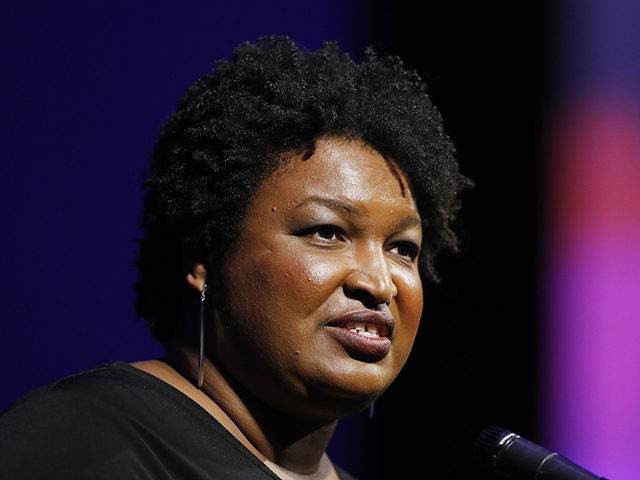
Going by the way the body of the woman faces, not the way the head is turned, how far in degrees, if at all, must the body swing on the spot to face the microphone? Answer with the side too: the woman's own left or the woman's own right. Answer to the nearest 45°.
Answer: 0° — they already face it

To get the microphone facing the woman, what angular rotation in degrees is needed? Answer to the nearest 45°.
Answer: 0° — it already faces them

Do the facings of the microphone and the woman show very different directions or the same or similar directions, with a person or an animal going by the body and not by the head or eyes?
very different directions

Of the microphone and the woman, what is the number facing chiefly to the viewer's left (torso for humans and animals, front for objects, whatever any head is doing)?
1

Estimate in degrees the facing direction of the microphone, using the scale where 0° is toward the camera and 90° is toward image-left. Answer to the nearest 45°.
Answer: approximately 90°

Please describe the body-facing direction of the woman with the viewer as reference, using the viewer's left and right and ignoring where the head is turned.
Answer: facing the viewer and to the right of the viewer

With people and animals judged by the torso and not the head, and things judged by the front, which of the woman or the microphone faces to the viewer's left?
the microphone
